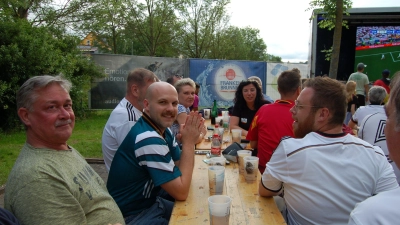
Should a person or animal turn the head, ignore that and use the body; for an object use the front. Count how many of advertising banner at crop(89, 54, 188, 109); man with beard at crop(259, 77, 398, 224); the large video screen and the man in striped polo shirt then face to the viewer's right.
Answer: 1

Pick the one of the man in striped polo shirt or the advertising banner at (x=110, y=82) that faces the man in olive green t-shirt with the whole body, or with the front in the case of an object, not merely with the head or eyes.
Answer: the advertising banner

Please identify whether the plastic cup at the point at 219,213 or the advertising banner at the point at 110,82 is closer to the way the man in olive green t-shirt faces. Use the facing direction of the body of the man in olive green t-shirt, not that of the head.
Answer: the plastic cup

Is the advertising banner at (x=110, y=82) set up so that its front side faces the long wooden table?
yes

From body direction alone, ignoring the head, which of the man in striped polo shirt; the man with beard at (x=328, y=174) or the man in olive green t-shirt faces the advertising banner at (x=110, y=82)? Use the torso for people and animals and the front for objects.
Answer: the man with beard

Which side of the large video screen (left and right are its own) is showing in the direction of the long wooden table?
front

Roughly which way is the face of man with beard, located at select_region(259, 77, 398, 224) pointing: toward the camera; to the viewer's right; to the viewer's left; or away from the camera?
to the viewer's left

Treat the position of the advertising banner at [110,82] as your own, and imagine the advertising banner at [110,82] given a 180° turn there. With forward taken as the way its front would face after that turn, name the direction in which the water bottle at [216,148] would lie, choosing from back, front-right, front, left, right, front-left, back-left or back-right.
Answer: back

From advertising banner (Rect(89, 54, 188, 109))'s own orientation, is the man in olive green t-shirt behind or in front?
in front

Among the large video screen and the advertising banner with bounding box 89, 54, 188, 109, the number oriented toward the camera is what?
2

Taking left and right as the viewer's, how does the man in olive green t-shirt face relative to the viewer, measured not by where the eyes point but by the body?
facing the viewer and to the right of the viewer

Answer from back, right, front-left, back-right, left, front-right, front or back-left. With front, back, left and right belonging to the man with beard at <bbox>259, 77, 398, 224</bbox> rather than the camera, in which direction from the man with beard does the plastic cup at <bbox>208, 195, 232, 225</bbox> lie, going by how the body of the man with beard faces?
left

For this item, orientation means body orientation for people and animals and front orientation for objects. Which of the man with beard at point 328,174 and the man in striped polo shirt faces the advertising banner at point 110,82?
the man with beard

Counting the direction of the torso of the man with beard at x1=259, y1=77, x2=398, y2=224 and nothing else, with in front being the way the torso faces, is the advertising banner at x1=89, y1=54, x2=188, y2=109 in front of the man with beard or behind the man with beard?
in front
